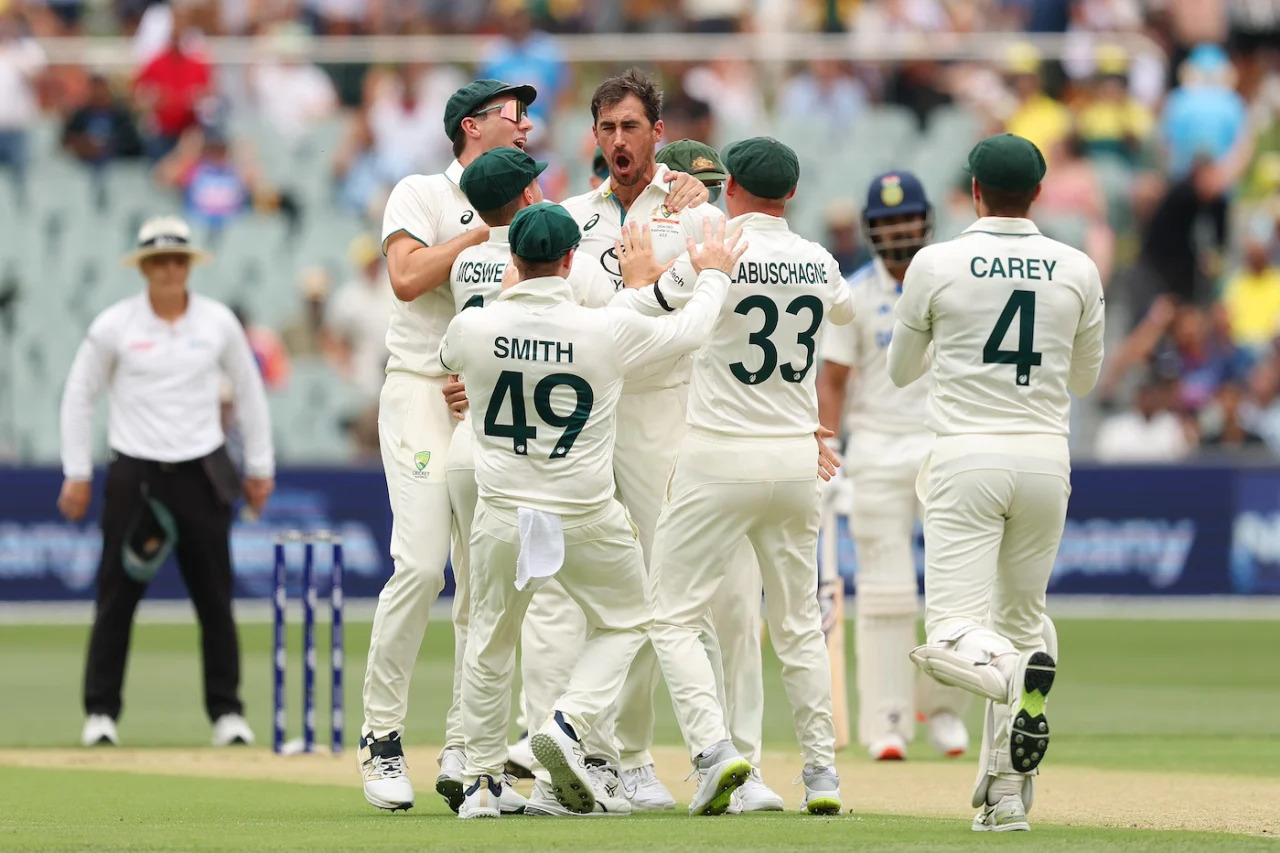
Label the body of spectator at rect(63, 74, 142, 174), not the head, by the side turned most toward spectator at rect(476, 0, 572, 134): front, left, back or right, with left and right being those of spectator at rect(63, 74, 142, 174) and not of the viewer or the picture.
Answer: left

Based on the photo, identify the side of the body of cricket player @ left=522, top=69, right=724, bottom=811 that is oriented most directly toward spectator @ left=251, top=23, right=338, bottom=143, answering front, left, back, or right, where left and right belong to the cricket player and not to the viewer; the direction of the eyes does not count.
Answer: back

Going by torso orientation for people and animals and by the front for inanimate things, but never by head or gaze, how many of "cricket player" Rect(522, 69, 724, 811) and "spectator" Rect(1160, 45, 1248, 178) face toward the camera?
2

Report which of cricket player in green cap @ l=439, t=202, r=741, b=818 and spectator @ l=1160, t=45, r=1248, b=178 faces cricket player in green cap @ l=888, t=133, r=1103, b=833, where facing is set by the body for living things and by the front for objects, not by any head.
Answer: the spectator

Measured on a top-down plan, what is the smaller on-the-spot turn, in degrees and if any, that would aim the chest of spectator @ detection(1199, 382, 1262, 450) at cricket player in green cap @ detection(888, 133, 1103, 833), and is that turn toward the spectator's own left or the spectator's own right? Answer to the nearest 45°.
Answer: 0° — they already face them

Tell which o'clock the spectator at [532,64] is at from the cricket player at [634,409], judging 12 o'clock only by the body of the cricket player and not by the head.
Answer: The spectator is roughly at 6 o'clock from the cricket player.

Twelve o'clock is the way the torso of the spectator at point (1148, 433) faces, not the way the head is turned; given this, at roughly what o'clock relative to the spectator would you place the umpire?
The umpire is roughly at 1 o'clock from the spectator.

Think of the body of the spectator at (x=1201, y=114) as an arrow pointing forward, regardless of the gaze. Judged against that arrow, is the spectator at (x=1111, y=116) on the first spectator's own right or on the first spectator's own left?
on the first spectator's own right

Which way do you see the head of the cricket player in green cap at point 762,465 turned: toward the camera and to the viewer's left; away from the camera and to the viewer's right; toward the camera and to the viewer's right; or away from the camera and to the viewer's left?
away from the camera and to the viewer's left
